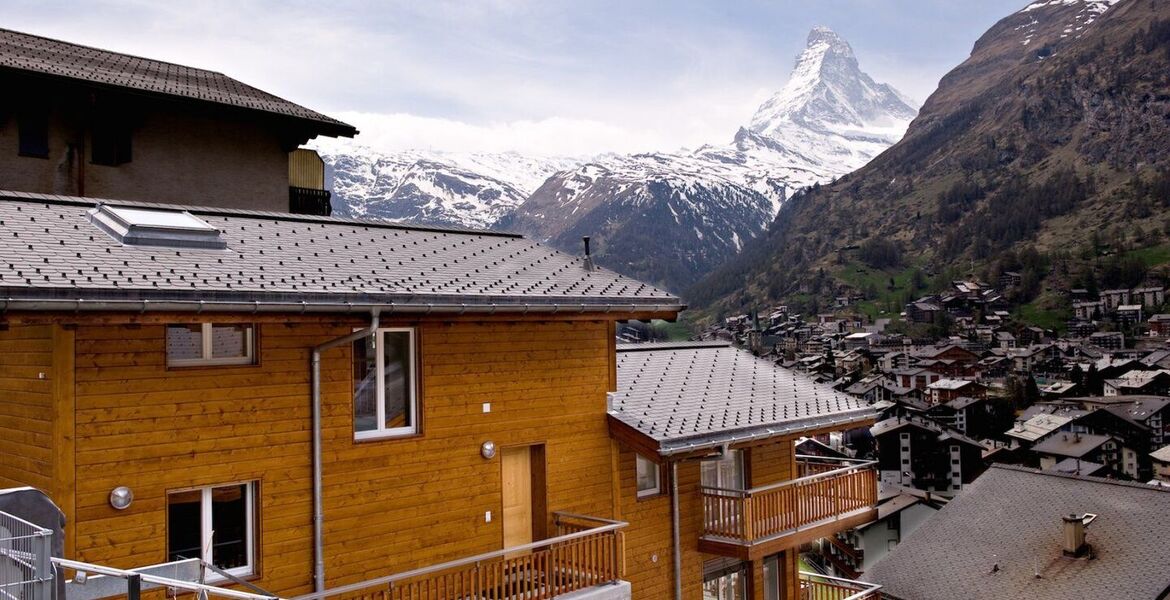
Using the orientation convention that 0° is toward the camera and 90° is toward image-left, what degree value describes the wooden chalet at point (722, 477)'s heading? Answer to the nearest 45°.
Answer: approximately 315°

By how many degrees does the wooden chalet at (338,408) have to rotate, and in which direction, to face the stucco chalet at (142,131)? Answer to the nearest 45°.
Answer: approximately 135° to its left

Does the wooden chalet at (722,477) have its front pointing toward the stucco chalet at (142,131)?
no
